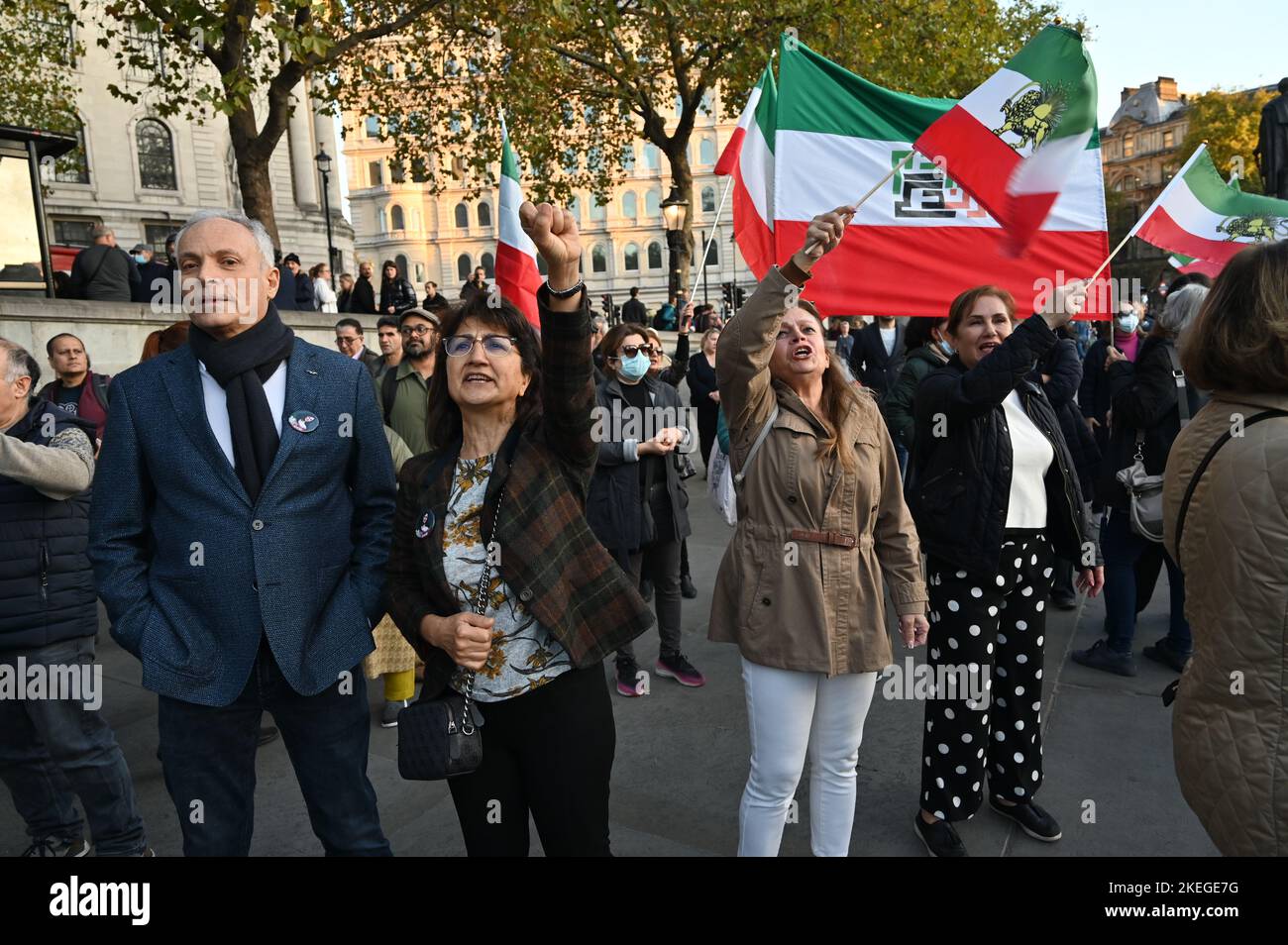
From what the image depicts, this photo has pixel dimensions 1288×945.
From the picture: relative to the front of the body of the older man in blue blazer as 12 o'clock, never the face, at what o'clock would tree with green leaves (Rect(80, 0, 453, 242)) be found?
The tree with green leaves is roughly at 6 o'clock from the older man in blue blazer.

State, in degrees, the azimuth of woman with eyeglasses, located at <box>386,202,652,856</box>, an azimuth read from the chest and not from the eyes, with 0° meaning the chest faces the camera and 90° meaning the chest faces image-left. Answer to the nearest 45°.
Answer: approximately 45°

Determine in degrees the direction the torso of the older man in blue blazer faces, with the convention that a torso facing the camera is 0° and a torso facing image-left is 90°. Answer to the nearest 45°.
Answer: approximately 0°

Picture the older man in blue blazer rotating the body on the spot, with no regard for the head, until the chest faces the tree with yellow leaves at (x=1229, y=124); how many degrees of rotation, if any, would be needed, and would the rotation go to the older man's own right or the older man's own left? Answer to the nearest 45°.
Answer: approximately 135° to the older man's own left

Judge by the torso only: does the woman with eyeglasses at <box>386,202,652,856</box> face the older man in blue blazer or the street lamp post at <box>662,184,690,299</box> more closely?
the older man in blue blazer

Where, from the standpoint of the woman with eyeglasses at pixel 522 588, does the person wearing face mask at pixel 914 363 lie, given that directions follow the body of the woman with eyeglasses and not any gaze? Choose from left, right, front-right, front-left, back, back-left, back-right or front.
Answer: back

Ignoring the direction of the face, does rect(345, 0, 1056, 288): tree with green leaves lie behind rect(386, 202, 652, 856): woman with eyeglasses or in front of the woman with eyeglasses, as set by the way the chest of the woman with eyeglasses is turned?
behind

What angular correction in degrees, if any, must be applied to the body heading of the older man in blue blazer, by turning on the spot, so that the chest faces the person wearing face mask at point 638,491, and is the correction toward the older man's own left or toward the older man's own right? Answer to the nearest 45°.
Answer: approximately 135° to the older man's own left

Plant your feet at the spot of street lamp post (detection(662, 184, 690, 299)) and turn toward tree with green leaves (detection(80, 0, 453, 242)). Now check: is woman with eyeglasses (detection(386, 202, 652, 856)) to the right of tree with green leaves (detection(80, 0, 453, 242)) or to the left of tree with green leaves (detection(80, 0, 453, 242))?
left

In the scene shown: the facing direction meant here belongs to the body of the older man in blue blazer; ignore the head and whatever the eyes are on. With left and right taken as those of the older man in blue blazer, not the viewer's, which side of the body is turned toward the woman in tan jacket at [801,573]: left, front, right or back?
left

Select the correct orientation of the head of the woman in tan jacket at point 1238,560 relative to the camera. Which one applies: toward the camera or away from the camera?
away from the camera

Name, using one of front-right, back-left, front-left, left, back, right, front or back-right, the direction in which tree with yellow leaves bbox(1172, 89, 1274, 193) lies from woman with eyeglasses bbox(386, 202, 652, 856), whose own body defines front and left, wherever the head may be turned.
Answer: back

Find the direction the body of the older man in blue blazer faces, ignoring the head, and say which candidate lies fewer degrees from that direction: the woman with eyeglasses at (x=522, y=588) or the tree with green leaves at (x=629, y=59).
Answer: the woman with eyeglasses

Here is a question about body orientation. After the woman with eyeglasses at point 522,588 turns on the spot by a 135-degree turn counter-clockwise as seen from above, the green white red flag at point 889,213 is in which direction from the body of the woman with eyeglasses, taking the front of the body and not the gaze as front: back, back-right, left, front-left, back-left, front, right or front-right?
front-left
